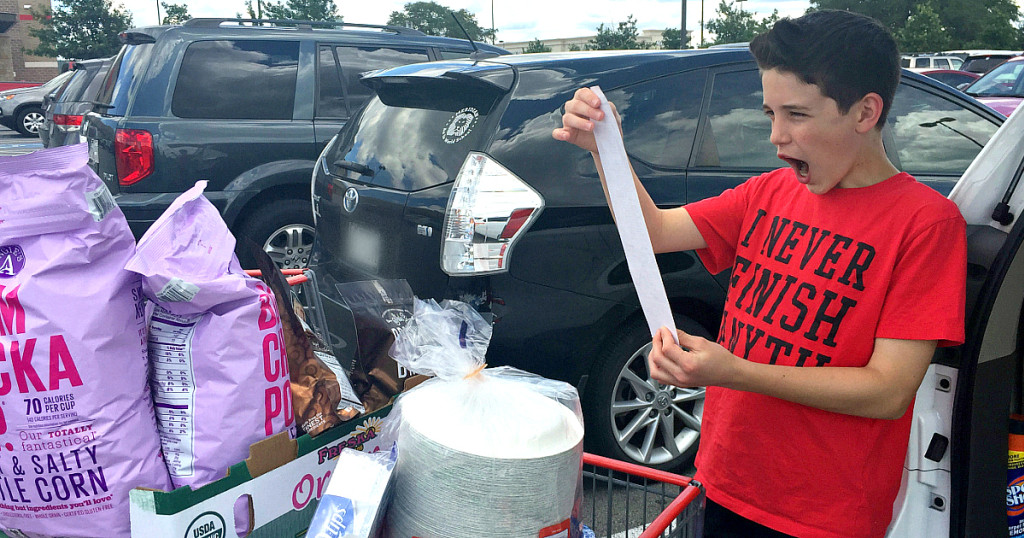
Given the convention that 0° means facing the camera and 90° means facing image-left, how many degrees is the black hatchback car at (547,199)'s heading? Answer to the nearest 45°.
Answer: approximately 225°

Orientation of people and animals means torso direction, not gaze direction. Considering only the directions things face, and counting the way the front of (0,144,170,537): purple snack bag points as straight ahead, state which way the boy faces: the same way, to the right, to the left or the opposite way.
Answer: to the right

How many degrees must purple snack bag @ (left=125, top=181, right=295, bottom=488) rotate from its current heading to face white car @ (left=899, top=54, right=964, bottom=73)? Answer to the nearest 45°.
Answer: approximately 90° to its left

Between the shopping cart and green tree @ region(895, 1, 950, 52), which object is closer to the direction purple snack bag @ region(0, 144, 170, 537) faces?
the shopping cart

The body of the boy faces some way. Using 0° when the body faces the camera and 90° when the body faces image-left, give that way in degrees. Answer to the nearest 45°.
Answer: approximately 45°

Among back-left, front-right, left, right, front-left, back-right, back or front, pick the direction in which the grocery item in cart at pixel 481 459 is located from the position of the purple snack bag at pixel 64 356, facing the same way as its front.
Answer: front-left

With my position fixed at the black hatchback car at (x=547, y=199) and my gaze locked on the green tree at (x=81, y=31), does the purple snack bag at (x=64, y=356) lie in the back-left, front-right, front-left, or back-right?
back-left

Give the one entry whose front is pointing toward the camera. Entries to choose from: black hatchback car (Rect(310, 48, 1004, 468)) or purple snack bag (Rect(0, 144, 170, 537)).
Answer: the purple snack bag

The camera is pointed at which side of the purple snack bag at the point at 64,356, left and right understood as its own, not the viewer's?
front

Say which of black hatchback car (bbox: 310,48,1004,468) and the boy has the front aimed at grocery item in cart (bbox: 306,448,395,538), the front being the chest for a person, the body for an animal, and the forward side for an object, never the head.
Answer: the boy

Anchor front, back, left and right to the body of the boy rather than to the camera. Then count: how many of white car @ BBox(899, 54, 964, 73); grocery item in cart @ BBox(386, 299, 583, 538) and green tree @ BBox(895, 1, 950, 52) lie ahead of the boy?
1

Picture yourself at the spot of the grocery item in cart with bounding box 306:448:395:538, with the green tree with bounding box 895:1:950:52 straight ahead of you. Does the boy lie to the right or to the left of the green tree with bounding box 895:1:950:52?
right

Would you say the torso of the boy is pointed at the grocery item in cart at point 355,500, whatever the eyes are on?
yes

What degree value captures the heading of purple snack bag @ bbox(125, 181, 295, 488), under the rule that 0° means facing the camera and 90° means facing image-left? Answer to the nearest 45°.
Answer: approximately 315°

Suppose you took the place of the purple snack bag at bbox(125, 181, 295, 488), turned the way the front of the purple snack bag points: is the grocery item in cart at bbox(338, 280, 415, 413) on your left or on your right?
on your left
